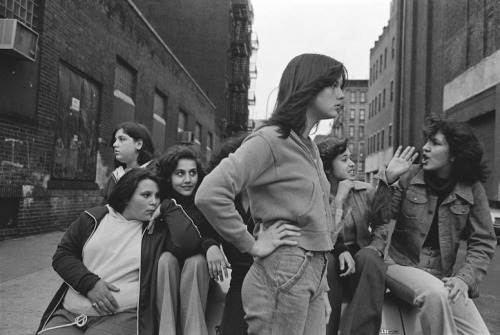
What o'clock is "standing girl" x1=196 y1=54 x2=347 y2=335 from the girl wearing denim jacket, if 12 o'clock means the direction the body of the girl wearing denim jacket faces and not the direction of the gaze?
The standing girl is roughly at 2 o'clock from the girl wearing denim jacket.

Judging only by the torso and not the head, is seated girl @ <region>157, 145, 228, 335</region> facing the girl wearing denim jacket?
no

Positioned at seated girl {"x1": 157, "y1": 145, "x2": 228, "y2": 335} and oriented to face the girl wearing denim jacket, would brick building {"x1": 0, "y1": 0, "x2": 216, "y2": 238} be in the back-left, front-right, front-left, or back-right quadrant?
back-left

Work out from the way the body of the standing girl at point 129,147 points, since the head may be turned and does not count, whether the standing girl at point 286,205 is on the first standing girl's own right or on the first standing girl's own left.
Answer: on the first standing girl's own left

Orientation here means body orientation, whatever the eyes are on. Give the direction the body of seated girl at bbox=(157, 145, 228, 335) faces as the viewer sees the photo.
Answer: toward the camera

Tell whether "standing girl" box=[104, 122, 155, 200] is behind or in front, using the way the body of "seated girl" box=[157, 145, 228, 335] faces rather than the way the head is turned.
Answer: behind

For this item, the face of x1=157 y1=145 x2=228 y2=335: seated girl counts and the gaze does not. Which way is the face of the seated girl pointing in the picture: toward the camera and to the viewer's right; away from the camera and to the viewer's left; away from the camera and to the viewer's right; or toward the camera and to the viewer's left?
toward the camera and to the viewer's right

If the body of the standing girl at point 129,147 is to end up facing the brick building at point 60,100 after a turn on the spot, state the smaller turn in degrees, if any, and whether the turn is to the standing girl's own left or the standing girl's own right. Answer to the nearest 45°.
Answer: approximately 135° to the standing girl's own right

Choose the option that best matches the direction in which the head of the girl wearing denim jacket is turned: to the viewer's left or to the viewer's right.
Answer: to the viewer's left

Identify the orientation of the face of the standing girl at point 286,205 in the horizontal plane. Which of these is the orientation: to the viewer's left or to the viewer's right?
to the viewer's right

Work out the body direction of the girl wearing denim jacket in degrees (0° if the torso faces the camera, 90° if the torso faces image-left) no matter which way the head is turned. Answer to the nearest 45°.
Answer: approximately 45°

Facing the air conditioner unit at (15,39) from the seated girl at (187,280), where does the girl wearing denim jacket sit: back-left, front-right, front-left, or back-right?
back-right

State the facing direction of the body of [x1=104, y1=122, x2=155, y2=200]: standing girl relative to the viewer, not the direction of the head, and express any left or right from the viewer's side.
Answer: facing the viewer and to the left of the viewer
